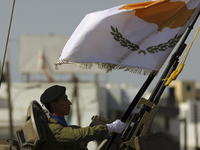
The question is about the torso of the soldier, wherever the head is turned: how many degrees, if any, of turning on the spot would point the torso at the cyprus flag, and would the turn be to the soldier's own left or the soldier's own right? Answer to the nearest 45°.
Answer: approximately 45° to the soldier's own left

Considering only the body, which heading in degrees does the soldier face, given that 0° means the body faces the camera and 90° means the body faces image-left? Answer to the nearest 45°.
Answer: approximately 270°

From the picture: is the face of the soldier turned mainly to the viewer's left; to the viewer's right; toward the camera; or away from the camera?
to the viewer's right
